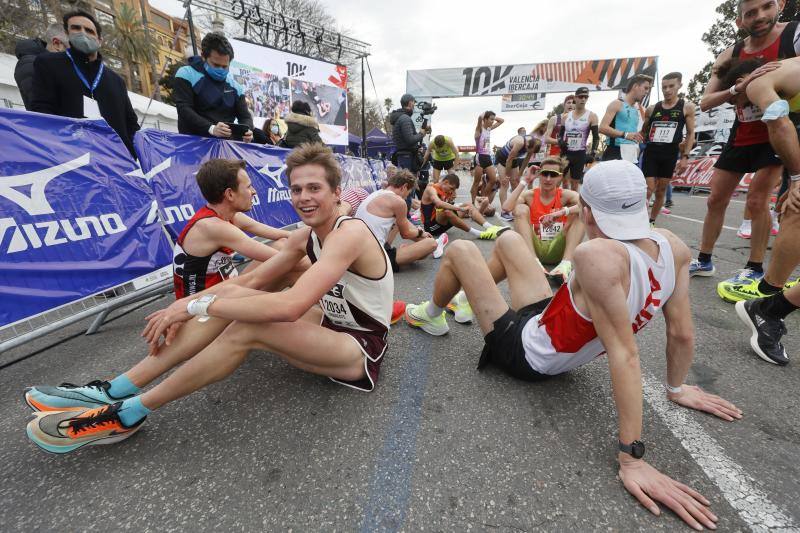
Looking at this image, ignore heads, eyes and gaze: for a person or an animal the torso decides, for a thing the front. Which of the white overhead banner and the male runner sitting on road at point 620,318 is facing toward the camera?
the white overhead banner

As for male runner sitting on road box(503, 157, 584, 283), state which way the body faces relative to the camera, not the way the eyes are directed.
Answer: toward the camera

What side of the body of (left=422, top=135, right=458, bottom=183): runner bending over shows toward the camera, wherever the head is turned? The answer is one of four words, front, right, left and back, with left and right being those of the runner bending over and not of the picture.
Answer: front

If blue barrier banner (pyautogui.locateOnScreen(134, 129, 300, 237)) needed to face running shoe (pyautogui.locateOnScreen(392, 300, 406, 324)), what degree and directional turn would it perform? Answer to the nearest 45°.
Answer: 0° — it already faces it

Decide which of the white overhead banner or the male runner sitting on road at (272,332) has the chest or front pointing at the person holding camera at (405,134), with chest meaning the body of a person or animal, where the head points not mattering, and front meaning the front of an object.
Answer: the white overhead banner

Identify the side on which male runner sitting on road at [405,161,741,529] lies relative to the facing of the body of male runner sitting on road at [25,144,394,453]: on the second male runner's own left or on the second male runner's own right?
on the second male runner's own left

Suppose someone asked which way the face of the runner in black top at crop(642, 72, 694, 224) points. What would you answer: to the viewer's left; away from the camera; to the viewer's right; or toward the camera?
toward the camera

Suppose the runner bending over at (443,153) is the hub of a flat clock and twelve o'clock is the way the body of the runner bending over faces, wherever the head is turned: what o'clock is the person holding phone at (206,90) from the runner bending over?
The person holding phone is roughly at 1 o'clock from the runner bending over.

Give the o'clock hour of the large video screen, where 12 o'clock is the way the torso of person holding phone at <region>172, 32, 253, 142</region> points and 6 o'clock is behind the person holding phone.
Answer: The large video screen is roughly at 8 o'clock from the person holding phone.

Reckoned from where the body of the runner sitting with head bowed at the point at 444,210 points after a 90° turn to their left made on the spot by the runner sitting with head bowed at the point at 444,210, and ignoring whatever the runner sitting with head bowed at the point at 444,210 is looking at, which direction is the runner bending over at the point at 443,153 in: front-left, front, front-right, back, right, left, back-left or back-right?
front-left

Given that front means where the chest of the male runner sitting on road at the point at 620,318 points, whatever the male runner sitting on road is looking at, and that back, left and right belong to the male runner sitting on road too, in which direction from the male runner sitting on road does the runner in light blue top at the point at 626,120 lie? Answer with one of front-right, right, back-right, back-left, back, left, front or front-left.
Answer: front-right

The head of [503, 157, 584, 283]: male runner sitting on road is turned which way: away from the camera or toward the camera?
toward the camera

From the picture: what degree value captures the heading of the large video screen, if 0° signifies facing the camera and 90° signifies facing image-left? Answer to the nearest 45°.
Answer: approximately 315°

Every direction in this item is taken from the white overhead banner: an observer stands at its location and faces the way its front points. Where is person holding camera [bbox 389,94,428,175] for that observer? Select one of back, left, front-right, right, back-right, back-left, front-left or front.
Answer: front
